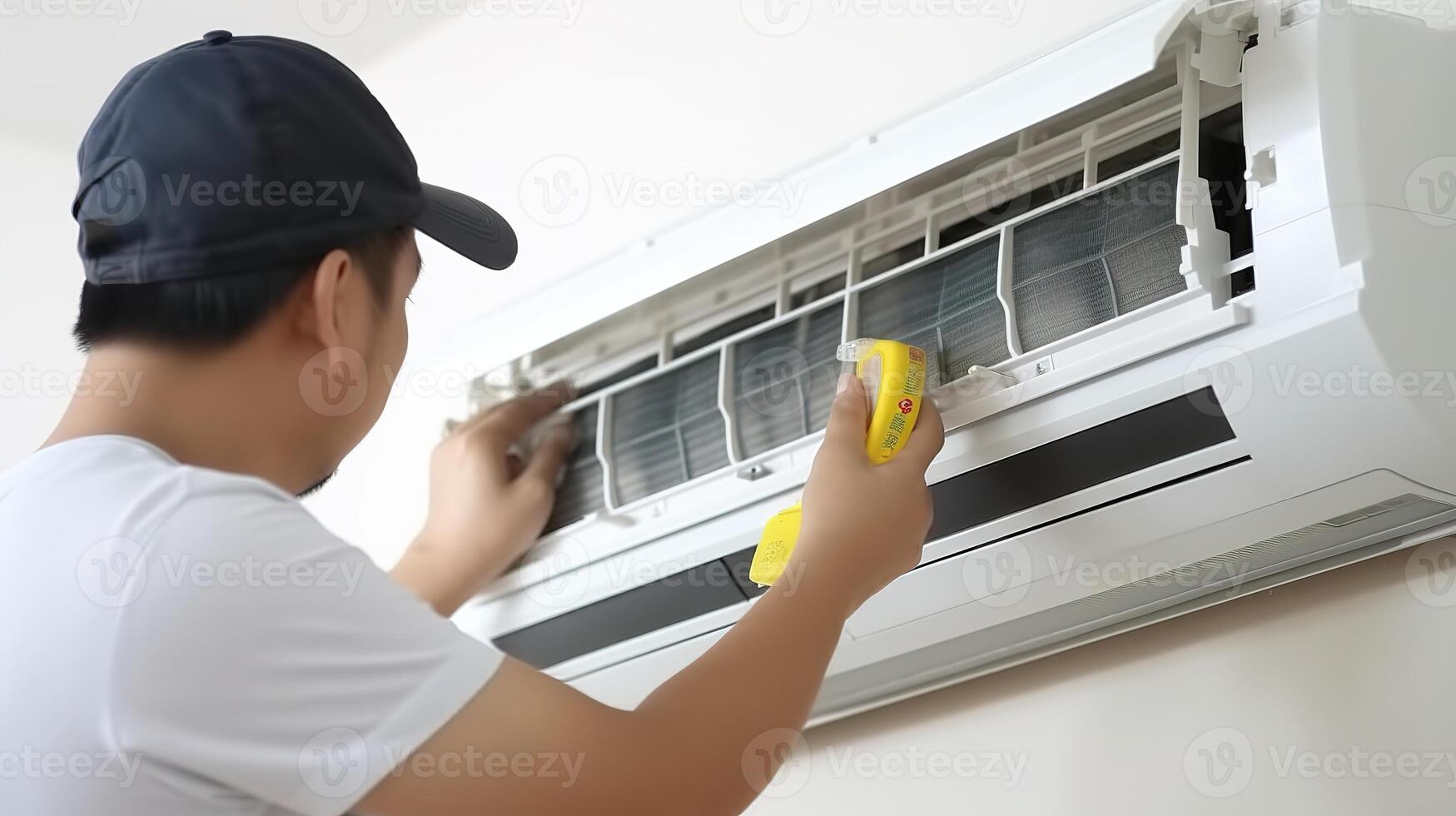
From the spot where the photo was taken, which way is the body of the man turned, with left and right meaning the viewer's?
facing away from the viewer and to the right of the viewer

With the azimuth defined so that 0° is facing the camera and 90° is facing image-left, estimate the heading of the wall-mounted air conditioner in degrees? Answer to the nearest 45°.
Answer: approximately 45°

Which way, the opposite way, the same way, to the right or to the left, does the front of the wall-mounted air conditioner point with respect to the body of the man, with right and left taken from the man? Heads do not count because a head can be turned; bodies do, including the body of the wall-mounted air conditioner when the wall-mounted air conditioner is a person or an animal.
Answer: the opposite way

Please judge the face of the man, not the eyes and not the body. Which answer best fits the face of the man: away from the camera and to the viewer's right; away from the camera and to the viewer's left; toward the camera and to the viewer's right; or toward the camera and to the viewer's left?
away from the camera and to the viewer's right
